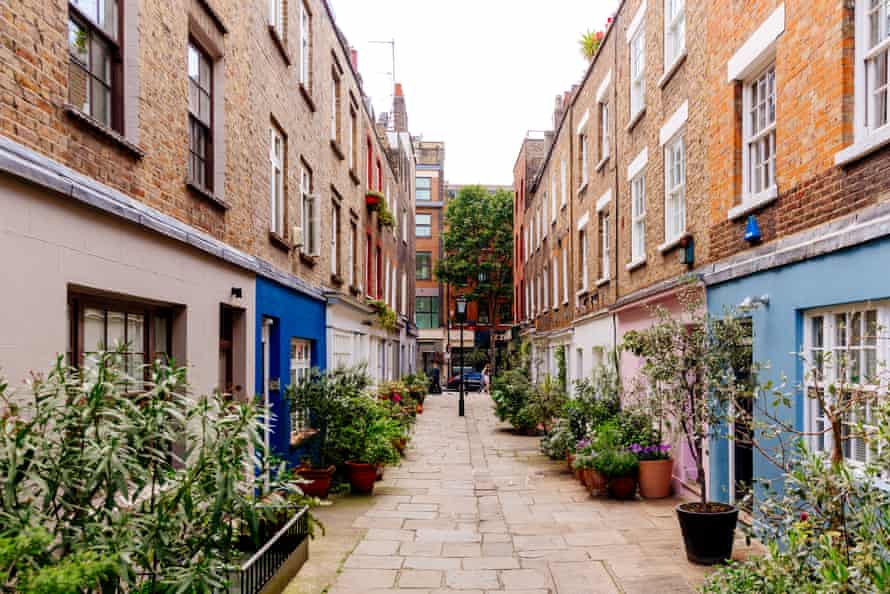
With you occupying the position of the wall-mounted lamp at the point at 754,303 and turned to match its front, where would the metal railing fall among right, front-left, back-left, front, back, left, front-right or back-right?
front-left

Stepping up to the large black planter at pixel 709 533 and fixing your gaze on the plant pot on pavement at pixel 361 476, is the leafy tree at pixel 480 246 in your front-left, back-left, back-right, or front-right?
front-right

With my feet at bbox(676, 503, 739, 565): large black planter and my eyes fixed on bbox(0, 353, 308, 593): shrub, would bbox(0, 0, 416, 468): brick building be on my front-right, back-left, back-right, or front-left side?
front-right

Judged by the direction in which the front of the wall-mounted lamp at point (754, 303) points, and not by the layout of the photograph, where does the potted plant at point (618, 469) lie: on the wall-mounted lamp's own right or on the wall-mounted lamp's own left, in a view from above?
on the wall-mounted lamp's own right

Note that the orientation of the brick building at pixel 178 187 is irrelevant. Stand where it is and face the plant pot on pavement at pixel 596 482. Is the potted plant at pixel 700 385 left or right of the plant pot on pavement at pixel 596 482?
right

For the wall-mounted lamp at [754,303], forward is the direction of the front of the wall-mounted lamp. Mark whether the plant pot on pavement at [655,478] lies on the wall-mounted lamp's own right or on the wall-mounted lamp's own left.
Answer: on the wall-mounted lamp's own right

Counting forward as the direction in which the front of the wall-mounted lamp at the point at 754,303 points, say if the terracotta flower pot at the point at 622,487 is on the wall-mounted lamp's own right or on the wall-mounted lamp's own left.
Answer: on the wall-mounted lamp's own right

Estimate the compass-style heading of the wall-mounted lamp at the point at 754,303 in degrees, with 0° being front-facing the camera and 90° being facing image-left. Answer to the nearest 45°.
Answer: approximately 90°
